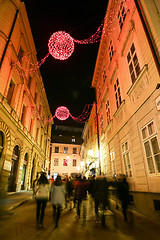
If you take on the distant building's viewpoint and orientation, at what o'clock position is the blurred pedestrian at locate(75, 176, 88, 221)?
The blurred pedestrian is roughly at 12 o'clock from the distant building.

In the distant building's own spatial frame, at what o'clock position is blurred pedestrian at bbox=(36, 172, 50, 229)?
The blurred pedestrian is roughly at 12 o'clock from the distant building.

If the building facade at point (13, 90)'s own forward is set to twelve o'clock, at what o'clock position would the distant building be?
The distant building is roughly at 10 o'clock from the building facade.

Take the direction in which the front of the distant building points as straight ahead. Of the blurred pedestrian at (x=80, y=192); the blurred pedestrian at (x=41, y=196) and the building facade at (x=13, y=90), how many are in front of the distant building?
3

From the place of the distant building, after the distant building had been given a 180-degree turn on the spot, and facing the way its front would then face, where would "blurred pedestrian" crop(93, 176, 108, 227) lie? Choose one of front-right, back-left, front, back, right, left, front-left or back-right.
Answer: back

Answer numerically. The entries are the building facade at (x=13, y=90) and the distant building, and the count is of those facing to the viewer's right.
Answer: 1

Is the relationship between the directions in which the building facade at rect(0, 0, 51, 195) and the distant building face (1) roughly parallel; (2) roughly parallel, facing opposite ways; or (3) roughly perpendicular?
roughly perpendicular

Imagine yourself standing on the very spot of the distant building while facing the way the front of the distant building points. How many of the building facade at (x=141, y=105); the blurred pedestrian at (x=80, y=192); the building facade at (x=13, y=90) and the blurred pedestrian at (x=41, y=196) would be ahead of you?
4

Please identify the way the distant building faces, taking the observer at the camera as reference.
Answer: facing the viewer

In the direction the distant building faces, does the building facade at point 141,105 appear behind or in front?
in front

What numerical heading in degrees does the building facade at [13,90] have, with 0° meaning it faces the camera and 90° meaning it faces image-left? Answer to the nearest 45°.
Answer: approximately 270°
